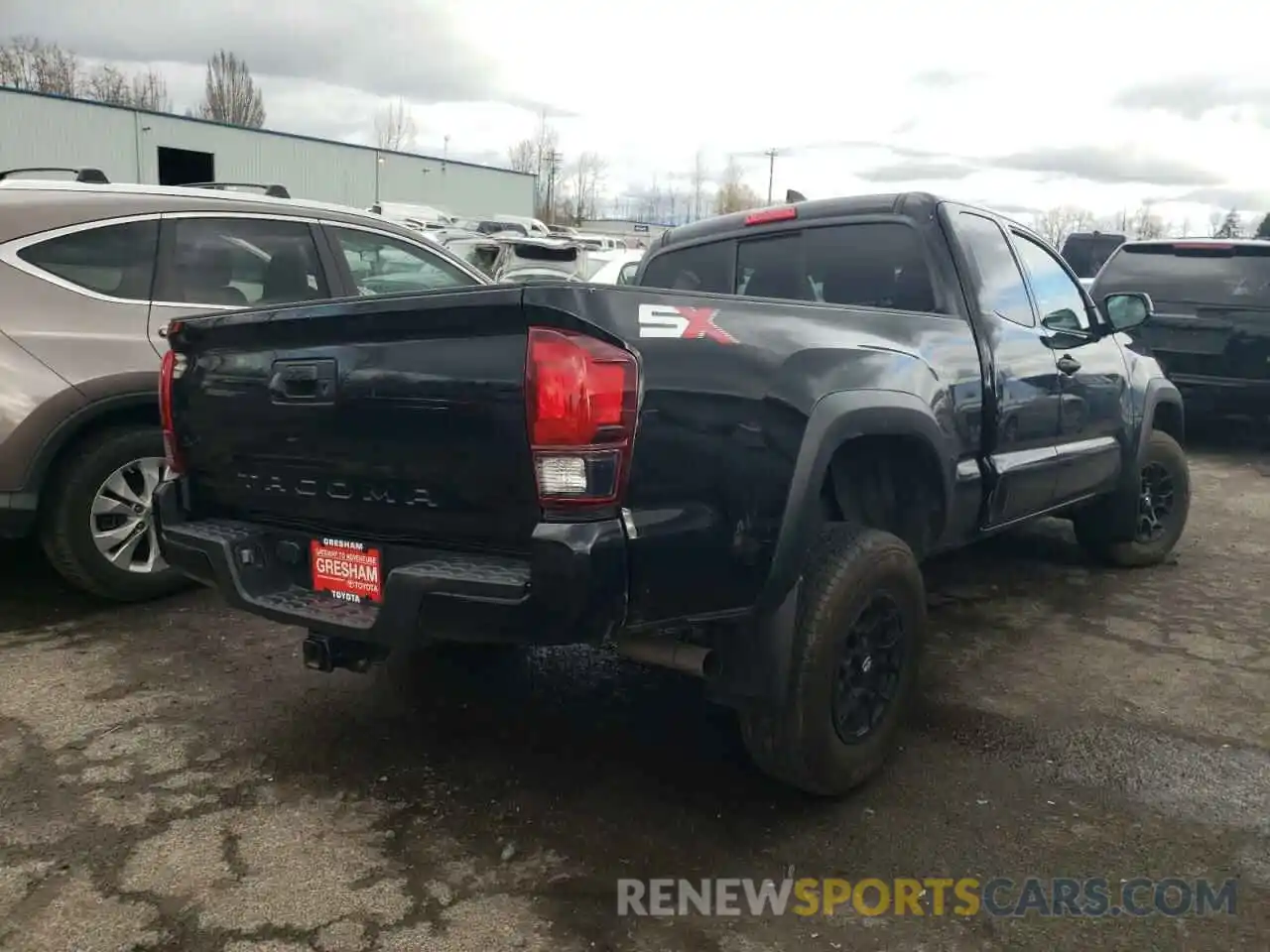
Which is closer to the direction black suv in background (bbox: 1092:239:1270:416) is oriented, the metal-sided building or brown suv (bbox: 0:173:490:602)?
the metal-sided building

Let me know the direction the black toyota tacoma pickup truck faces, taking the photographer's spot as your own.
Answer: facing away from the viewer and to the right of the viewer

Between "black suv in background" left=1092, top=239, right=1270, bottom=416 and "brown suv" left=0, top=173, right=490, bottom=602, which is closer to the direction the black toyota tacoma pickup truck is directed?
the black suv in background

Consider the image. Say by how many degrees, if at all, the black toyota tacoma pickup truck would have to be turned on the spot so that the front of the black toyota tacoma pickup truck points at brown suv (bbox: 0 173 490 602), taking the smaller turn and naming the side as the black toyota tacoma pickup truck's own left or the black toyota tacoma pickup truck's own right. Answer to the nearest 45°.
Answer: approximately 90° to the black toyota tacoma pickup truck's own left

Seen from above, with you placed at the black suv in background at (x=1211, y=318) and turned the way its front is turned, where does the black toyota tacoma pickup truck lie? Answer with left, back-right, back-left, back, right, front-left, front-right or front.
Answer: back

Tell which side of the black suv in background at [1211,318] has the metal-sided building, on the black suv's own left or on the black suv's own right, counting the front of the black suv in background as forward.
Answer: on the black suv's own left

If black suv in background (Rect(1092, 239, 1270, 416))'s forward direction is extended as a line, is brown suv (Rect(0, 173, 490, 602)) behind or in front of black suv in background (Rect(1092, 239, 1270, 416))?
behind

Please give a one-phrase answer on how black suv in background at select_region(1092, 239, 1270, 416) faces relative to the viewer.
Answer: facing away from the viewer
